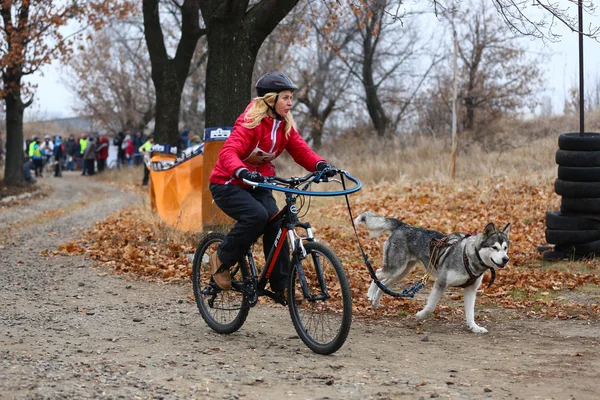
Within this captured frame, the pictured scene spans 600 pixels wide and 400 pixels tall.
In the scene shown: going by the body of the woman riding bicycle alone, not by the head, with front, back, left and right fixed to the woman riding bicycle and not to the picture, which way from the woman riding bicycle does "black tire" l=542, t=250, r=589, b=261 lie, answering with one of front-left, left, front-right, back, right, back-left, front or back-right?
left

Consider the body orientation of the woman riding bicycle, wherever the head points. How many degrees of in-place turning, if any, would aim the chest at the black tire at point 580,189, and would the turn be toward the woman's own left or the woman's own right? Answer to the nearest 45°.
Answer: approximately 90° to the woman's own left

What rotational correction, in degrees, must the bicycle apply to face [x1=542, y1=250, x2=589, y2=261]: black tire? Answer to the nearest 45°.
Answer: approximately 90° to its left

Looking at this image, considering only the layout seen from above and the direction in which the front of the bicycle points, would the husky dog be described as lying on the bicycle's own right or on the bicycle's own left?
on the bicycle's own left

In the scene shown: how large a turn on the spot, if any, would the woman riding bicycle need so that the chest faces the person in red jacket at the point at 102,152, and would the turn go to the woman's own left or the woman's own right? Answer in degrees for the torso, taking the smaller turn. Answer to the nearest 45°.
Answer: approximately 135° to the woman's own left

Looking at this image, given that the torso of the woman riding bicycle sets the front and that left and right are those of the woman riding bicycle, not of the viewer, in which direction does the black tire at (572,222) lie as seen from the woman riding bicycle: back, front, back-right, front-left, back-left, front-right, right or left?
left

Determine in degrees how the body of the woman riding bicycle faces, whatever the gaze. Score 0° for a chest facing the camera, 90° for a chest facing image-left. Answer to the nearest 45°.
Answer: approximately 315°

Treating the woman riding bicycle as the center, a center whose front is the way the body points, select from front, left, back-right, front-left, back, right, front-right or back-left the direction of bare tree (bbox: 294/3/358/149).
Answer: back-left

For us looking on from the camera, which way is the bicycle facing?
facing the viewer and to the right of the viewer

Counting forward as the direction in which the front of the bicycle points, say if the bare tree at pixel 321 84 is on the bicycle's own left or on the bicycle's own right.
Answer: on the bicycle's own left

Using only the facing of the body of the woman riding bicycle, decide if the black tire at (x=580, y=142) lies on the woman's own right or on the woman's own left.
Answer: on the woman's own left

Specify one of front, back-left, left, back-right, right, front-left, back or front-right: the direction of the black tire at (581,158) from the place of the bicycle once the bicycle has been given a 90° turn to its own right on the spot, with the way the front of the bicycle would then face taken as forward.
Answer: back

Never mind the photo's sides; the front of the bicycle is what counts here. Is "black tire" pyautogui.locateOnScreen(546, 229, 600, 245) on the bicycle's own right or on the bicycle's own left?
on the bicycle's own left
